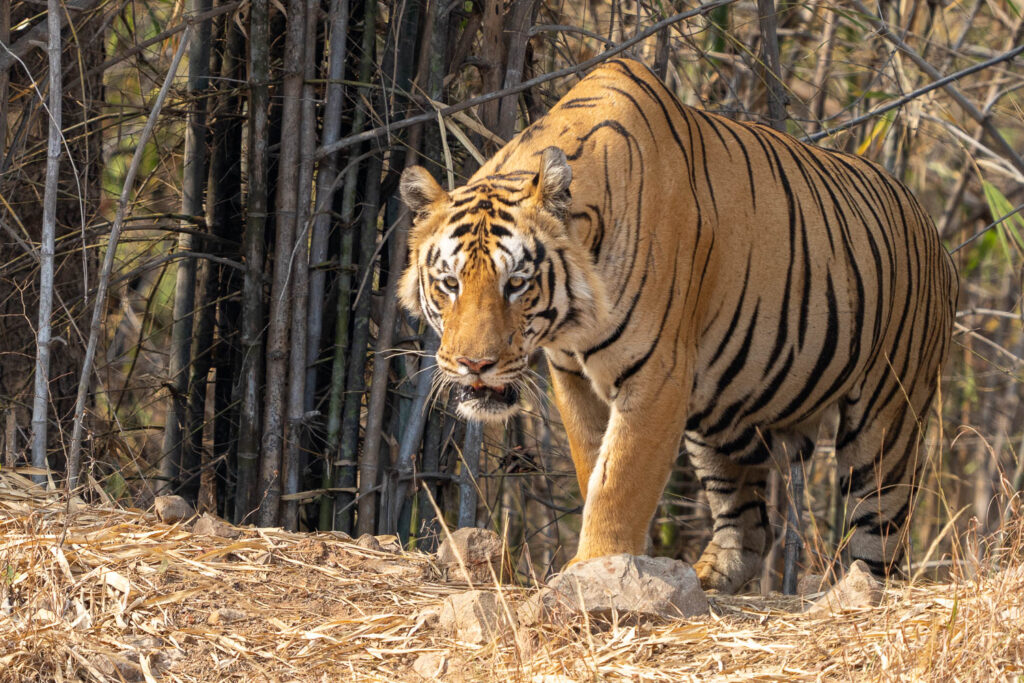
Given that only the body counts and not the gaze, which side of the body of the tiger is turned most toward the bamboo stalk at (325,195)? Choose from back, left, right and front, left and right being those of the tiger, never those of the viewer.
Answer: right

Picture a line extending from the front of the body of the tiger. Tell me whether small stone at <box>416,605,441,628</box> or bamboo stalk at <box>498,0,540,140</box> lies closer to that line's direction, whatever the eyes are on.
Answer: the small stone

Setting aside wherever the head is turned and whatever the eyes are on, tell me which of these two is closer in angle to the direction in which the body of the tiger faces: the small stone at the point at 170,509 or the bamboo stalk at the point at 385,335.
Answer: the small stone

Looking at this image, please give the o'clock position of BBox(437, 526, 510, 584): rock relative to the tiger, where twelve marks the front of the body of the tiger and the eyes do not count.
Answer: The rock is roughly at 12 o'clock from the tiger.

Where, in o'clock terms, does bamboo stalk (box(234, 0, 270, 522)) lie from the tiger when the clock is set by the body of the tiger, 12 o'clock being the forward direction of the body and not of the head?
The bamboo stalk is roughly at 2 o'clock from the tiger.

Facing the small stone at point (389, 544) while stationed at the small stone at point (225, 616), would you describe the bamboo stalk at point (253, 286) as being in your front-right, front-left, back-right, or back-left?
front-left

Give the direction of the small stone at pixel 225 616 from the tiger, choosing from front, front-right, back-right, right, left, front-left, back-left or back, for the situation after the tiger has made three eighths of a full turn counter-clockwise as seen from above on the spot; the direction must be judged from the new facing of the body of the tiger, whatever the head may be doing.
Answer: back-right

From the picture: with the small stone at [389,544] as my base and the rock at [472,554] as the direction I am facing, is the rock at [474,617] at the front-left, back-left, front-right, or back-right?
front-right

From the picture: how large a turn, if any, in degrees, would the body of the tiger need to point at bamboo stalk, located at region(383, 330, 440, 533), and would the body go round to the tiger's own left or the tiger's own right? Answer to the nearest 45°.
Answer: approximately 90° to the tiger's own right

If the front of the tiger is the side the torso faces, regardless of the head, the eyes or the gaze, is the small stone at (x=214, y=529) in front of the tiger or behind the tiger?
in front

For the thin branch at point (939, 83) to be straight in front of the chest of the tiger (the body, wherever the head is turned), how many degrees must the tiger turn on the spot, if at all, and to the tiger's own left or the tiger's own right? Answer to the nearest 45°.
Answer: approximately 180°

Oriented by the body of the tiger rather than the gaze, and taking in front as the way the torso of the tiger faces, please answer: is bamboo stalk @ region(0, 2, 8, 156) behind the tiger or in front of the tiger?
in front
